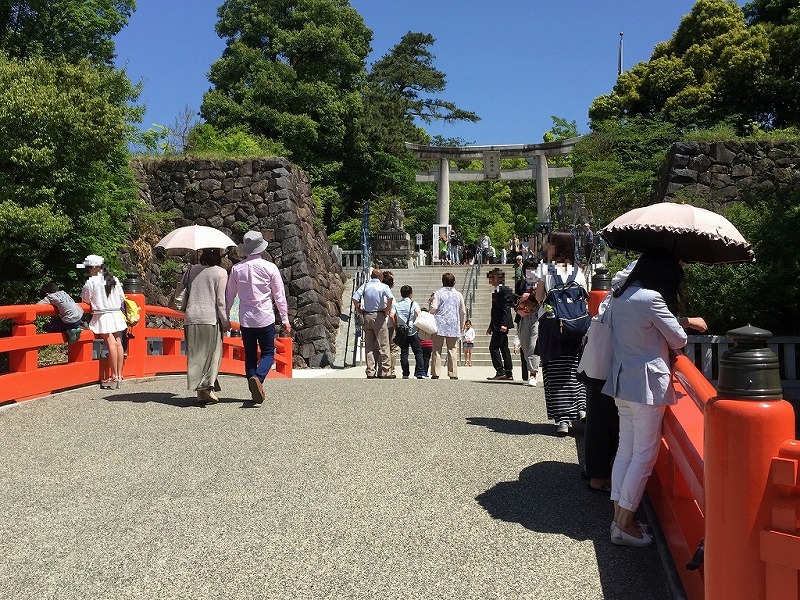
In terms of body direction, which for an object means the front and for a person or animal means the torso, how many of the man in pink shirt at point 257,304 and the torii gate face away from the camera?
1

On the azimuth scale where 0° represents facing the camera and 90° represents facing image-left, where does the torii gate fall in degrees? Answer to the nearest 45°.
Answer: approximately 0°

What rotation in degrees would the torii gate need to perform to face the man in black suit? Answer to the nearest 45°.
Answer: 0° — it already faces them

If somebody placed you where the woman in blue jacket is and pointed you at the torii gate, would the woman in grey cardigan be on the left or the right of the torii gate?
left

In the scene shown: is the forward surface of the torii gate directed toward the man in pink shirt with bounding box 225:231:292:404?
yes

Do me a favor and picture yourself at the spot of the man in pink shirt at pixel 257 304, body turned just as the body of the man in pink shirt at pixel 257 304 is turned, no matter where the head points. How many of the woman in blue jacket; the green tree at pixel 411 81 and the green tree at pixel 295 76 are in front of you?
2

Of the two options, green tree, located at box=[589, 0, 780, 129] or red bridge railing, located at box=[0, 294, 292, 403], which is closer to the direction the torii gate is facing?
the red bridge railing

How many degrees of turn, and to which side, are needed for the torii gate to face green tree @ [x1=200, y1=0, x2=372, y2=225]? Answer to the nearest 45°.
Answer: approximately 90° to its right

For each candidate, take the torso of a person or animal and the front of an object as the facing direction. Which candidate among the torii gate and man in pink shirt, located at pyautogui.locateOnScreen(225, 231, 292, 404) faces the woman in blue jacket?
the torii gate

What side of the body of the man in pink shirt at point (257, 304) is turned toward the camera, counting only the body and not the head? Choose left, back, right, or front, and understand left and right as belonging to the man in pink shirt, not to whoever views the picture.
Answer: back

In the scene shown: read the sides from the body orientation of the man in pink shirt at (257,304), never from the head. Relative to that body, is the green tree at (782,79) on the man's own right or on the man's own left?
on the man's own right

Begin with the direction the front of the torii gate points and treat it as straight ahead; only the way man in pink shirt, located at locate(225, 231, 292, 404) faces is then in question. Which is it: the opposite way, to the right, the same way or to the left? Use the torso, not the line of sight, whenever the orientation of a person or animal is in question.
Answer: the opposite way

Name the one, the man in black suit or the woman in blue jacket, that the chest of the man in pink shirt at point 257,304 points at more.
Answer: the man in black suit

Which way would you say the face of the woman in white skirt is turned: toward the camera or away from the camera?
away from the camera
